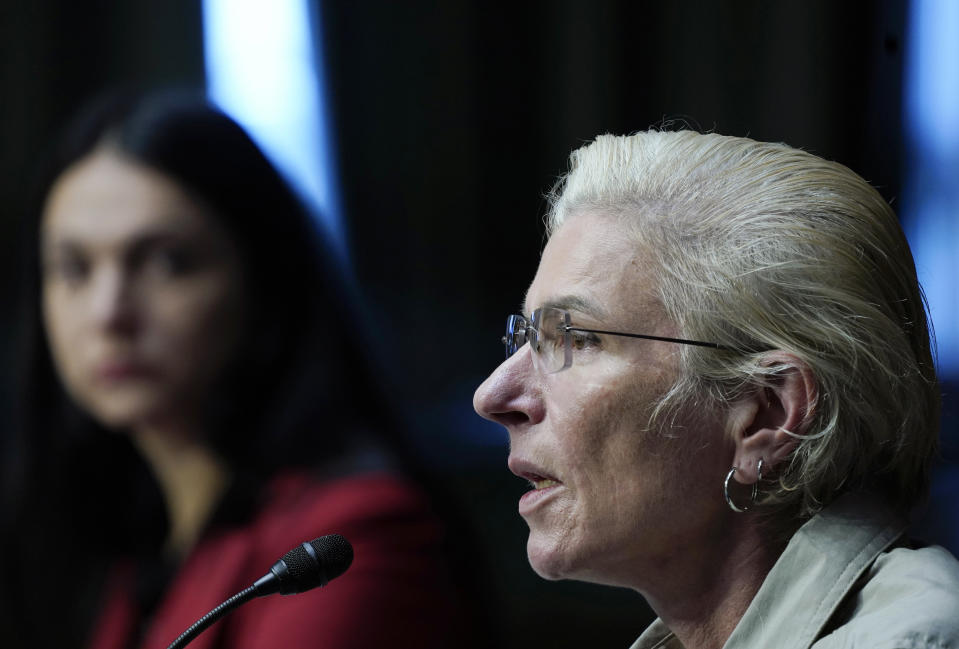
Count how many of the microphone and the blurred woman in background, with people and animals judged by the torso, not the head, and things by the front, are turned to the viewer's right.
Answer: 1

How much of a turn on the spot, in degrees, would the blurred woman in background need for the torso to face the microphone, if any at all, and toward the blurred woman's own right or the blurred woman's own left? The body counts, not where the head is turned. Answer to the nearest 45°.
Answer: approximately 45° to the blurred woman's own left

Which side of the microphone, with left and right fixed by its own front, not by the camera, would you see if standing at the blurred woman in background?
left

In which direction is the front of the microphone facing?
to the viewer's right

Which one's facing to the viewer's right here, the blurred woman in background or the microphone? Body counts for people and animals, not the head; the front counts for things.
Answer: the microphone
